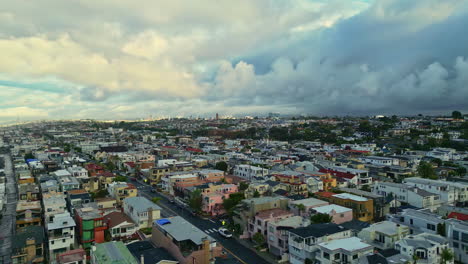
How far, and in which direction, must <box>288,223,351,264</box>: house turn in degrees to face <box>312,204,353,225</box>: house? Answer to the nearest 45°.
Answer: approximately 135° to its right

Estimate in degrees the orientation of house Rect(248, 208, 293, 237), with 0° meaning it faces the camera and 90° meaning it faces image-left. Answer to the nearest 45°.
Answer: approximately 45°

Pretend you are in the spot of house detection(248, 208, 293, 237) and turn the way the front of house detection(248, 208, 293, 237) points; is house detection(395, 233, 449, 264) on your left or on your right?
on your left

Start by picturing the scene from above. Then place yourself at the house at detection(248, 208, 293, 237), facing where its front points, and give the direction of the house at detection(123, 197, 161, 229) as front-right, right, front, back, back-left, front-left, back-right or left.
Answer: front-right

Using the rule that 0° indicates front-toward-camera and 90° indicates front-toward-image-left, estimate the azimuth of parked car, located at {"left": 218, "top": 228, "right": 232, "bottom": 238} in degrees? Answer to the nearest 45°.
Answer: approximately 135°

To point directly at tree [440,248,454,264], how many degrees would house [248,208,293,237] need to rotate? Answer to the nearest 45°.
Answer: approximately 90° to its left

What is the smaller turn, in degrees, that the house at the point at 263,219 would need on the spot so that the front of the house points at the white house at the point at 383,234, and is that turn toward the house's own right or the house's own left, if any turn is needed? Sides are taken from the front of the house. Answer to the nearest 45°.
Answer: approximately 135° to the house's own left

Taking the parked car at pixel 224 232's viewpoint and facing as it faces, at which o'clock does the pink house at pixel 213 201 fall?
The pink house is roughly at 1 o'clock from the parked car.

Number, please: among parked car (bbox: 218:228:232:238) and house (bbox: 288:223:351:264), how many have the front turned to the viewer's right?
0

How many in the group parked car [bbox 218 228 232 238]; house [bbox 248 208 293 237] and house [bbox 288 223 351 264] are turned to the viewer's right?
0

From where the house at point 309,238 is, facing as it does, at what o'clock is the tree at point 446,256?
The tree is roughly at 8 o'clock from the house.

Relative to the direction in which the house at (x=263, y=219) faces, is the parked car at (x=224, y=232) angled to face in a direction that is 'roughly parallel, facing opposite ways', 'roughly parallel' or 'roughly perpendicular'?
roughly perpendicular

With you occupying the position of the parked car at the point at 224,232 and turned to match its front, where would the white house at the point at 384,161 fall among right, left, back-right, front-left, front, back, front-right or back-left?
right

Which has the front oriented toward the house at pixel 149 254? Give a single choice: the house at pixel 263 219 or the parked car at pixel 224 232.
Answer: the house at pixel 263 219
